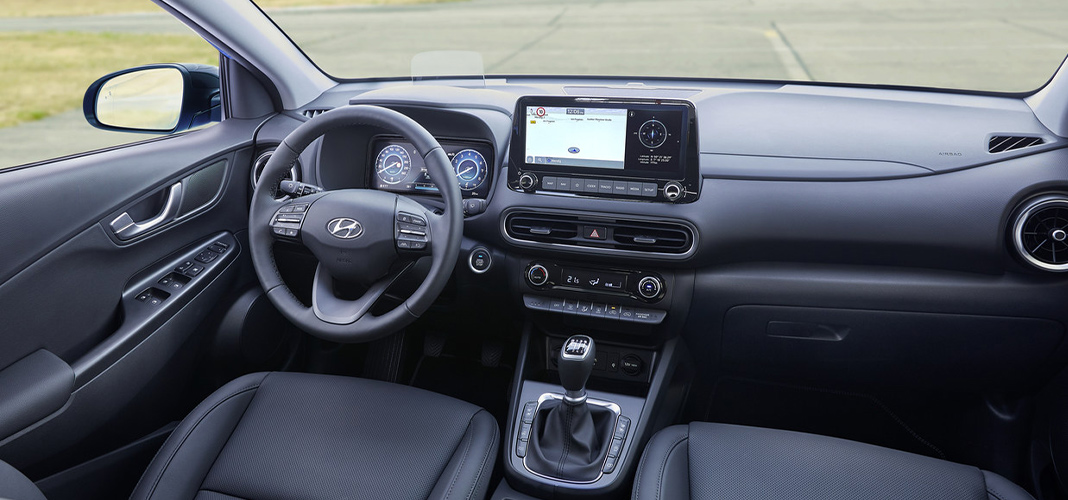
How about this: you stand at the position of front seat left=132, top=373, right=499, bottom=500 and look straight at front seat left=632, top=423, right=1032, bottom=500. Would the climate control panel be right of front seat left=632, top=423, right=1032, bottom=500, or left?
left

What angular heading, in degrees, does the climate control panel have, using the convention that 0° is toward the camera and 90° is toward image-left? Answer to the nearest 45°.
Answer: approximately 0°

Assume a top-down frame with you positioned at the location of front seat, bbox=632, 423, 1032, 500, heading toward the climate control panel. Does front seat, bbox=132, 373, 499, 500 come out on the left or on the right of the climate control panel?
left

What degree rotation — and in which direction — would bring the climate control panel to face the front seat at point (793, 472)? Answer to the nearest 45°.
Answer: approximately 45° to its left

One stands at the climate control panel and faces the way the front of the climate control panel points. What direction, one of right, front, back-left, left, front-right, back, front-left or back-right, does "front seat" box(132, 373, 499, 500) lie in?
front-right
